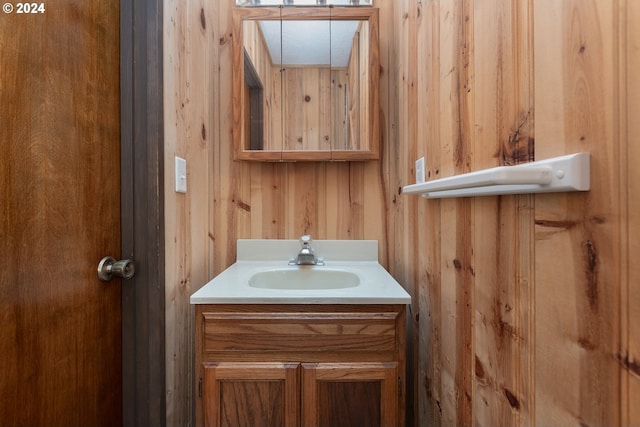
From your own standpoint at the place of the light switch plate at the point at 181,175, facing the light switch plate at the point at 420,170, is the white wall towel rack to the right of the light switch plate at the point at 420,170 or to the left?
right

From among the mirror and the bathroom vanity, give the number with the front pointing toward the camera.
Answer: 2

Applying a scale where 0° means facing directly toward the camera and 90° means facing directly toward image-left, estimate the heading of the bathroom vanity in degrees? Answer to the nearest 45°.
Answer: approximately 0°
